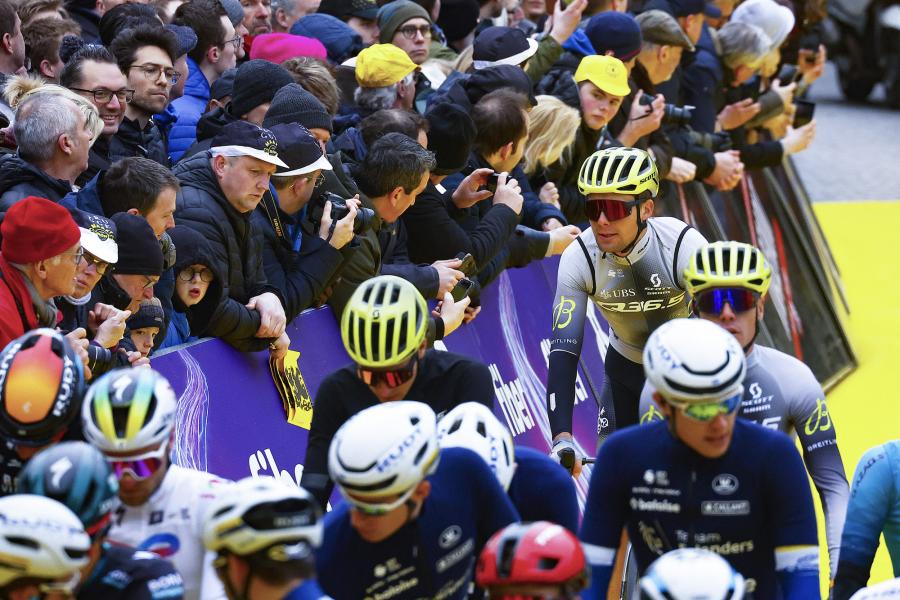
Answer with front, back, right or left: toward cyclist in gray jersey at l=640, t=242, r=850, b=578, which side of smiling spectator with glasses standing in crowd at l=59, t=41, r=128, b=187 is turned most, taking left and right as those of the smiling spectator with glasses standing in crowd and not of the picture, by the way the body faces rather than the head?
front

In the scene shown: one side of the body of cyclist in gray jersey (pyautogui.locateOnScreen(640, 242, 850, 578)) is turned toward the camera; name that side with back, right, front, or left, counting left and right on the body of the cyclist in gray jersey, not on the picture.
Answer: front

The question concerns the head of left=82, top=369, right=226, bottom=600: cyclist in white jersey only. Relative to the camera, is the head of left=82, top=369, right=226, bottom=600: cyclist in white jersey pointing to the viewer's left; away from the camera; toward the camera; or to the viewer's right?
toward the camera

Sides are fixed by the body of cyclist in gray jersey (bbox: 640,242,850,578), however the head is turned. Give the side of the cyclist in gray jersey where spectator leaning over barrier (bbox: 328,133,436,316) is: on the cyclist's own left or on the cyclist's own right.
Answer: on the cyclist's own right

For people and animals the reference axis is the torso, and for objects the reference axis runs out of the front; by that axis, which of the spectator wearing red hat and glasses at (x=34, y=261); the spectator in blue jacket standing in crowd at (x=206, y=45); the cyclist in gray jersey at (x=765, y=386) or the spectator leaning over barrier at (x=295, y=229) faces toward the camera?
the cyclist in gray jersey

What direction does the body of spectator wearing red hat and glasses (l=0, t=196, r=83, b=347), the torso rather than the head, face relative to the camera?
to the viewer's right

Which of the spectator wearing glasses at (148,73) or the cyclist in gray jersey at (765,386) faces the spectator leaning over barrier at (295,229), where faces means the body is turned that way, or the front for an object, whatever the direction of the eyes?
the spectator wearing glasses at (148,73)

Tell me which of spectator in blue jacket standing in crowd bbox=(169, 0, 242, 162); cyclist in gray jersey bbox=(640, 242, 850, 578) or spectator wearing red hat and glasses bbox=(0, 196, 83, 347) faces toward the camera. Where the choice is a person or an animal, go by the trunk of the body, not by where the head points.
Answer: the cyclist in gray jersey

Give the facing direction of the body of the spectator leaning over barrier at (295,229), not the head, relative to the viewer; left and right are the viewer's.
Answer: facing to the right of the viewer

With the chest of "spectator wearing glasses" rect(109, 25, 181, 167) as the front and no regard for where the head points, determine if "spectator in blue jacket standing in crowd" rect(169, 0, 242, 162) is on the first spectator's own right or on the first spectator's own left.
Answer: on the first spectator's own left

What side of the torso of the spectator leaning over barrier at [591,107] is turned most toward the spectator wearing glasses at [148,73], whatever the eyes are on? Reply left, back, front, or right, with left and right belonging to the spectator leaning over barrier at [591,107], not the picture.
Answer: right

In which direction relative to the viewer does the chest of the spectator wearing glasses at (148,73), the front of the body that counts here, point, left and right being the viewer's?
facing the viewer and to the right of the viewer

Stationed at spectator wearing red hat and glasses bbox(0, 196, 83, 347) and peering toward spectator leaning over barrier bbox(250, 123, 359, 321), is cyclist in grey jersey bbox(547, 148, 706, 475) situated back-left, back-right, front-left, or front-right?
front-right

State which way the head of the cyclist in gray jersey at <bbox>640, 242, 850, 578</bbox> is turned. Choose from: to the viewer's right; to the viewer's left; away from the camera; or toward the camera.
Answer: toward the camera

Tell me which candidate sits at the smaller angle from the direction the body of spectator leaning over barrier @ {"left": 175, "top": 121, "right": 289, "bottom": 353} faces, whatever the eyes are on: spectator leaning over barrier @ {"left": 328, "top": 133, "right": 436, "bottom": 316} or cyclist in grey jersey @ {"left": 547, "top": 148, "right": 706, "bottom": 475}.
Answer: the cyclist in grey jersey

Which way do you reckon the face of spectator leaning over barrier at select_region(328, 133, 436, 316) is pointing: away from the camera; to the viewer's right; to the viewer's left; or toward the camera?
to the viewer's right
